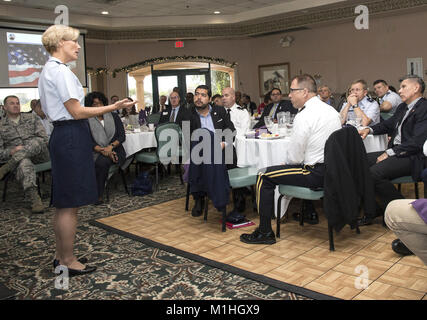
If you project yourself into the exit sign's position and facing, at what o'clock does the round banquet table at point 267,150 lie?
The round banquet table is roughly at 12 o'clock from the exit sign.

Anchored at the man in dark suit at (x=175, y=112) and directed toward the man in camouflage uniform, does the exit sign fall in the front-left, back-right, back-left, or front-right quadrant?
back-right

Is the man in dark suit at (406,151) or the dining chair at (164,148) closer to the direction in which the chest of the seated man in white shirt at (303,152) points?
the dining chair

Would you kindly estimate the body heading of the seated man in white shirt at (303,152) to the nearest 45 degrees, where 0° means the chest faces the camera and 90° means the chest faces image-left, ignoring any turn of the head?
approximately 90°

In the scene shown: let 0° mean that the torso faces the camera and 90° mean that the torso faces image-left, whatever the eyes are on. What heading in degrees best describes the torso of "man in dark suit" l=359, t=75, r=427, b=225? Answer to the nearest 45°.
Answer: approximately 45°

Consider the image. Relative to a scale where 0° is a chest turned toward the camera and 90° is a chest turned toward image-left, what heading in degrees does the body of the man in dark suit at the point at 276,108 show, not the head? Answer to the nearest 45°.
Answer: approximately 45°

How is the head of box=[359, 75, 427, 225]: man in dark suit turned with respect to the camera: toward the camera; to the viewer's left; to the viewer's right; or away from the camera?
to the viewer's left

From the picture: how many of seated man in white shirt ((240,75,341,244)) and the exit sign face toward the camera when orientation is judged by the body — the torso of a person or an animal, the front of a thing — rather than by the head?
1
